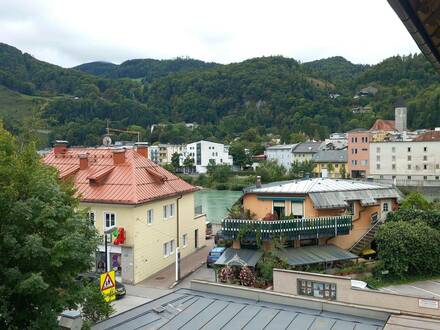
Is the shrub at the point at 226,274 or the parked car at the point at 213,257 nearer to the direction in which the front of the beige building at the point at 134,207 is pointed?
the shrub

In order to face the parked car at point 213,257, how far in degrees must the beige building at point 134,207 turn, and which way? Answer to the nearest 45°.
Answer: approximately 135° to its left

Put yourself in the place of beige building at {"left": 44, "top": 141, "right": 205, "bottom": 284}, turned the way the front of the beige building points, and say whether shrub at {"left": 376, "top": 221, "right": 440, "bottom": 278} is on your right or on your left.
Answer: on your left

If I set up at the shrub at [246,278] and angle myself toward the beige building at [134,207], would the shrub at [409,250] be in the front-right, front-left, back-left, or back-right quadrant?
back-right

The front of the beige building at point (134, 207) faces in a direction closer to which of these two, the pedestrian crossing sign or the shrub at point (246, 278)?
the pedestrian crossing sign

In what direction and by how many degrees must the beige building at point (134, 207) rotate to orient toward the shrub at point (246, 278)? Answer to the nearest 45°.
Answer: approximately 90° to its left

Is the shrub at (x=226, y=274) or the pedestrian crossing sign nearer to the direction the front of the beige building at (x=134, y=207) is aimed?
the pedestrian crossing sign

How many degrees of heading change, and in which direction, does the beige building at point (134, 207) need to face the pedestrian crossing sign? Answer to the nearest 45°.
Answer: approximately 45° to its left

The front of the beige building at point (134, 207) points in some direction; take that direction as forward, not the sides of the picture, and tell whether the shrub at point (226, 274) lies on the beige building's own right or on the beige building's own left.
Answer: on the beige building's own left
